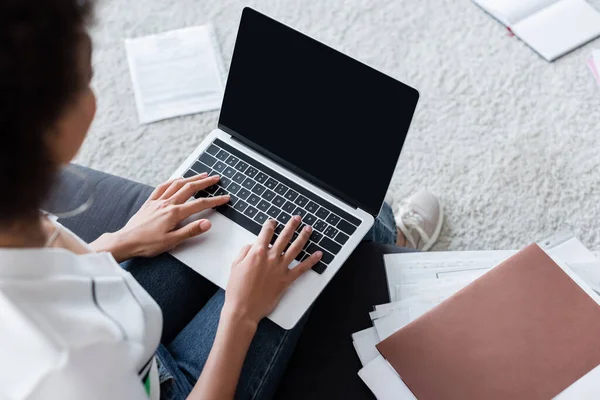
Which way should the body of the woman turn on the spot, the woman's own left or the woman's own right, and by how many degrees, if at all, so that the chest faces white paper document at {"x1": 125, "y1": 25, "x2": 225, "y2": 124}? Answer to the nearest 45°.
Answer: approximately 45° to the woman's own left

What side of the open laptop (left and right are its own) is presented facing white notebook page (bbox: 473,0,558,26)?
back

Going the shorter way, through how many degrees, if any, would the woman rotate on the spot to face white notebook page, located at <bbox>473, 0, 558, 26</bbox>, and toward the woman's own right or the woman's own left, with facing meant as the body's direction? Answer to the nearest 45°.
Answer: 0° — they already face it

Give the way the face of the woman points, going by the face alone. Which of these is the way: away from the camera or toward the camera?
away from the camera

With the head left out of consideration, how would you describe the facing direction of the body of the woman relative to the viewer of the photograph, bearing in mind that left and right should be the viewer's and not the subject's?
facing away from the viewer and to the right of the viewer

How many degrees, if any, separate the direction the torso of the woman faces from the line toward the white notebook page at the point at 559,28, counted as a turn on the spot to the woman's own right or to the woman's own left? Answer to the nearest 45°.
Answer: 0° — they already face it

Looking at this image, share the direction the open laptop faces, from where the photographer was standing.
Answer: facing the viewer and to the left of the viewer

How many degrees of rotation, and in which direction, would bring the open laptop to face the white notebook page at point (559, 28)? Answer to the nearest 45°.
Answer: approximately 180°
